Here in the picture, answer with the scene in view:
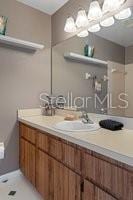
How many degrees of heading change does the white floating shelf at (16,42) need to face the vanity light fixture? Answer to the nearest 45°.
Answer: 0° — it already faces it

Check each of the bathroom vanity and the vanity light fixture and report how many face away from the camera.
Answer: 0

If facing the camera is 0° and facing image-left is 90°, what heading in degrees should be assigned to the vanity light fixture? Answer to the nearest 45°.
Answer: approximately 45°

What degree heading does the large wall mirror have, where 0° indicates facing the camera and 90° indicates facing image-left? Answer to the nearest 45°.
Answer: approximately 45°
